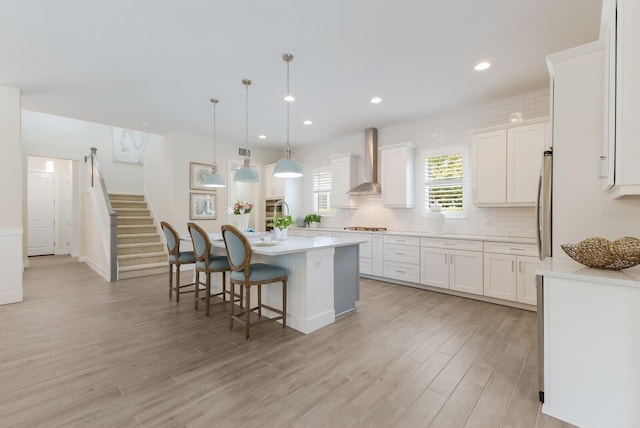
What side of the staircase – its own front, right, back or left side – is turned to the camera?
front

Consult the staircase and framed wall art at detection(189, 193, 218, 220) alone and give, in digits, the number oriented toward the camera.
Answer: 2

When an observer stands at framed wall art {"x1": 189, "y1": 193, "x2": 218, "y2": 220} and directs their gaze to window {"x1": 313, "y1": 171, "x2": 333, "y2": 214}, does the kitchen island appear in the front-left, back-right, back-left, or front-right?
front-right

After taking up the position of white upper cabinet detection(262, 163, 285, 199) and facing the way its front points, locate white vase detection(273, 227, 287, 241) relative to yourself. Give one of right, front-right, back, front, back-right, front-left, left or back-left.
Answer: front-right

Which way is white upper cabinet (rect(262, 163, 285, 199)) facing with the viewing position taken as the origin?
facing the viewer and to the right of the viewer

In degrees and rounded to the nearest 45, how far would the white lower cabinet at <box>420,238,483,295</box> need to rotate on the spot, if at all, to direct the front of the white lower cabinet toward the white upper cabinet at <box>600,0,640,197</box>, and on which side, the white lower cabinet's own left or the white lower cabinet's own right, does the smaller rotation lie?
approximately 45° to the white lower cabinet's own left

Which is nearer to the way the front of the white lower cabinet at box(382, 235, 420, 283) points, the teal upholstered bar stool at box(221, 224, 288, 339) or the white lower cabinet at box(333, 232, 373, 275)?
the teal upholstered bar stool

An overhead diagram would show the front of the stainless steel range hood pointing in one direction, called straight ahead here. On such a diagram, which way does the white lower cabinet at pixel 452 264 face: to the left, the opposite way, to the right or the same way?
the same way

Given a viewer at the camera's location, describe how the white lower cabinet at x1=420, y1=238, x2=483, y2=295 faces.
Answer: facing the viewer and to the left of the viewer

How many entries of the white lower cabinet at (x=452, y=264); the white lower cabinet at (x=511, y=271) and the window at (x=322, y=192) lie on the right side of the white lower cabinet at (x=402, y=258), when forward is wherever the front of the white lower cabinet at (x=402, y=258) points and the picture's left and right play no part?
1

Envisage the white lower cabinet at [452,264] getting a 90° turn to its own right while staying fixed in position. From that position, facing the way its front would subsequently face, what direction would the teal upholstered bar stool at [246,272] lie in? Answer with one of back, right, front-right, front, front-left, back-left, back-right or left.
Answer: left

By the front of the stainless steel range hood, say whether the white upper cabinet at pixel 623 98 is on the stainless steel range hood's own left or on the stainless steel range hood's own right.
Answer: on the stainless steel range hood's own left

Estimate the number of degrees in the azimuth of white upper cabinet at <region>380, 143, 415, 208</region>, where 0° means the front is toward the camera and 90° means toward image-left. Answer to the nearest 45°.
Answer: approximately 45°

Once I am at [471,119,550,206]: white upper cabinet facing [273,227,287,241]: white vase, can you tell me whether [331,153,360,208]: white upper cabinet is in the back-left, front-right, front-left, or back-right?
front-right

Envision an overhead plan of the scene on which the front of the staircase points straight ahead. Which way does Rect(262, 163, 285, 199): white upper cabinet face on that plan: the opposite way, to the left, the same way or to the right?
the same way

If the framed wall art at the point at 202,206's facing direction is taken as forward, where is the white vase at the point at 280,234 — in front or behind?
in front

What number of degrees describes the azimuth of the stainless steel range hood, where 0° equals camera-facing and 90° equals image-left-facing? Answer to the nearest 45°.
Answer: approximately 45°

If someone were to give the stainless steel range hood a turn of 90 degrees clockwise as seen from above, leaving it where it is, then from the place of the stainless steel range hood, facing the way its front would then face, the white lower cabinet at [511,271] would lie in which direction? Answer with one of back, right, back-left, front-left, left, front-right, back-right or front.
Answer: back

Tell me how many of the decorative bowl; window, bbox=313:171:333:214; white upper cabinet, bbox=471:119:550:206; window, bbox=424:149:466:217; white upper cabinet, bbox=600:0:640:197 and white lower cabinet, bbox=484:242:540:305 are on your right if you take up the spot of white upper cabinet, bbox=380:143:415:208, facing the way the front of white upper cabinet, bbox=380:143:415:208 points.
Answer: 1
